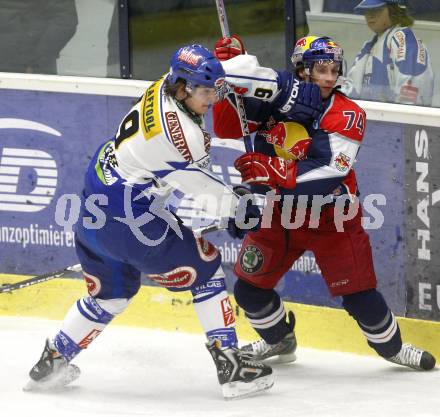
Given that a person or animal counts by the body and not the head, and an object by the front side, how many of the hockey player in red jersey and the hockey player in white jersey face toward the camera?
1

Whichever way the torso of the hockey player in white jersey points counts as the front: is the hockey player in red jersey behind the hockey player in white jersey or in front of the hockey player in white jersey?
in front

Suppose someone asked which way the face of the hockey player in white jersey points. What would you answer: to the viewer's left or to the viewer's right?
to the viewer's right

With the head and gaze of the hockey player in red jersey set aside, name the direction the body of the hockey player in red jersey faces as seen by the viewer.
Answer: toward the camera

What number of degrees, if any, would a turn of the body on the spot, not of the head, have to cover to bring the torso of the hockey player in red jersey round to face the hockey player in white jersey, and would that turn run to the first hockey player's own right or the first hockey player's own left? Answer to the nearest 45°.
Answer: approximately 45° to the first hockey player's own right

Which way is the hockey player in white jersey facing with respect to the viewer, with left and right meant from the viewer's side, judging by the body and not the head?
facing to the right of the viewer
